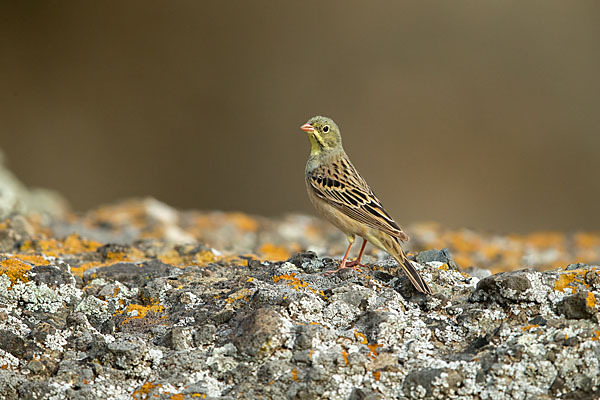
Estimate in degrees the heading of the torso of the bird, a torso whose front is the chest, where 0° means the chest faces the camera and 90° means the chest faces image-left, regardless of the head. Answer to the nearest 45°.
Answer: approximately 90°

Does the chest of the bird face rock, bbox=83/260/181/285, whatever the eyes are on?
yes
